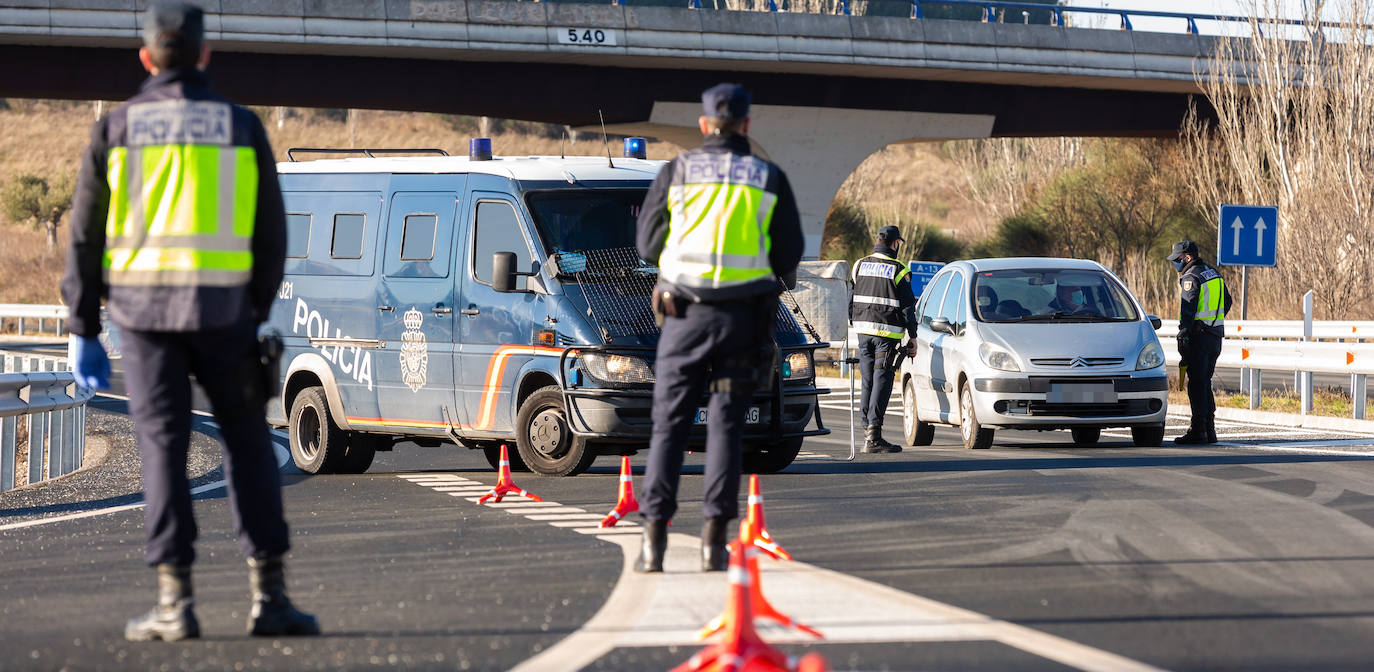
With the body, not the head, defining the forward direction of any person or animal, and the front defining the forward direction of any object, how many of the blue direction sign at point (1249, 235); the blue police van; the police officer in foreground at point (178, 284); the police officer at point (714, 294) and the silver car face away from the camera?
2

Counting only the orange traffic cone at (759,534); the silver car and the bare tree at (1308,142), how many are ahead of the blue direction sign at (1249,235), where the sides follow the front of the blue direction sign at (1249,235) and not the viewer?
2

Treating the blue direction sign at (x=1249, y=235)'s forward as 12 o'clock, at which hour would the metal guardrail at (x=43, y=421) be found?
The metal guardrail is roughly at 1 o'clock from the blue direction sign.

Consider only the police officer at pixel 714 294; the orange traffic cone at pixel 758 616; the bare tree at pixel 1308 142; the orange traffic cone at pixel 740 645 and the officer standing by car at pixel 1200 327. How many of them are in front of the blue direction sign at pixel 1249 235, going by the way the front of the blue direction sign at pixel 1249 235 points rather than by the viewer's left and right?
4

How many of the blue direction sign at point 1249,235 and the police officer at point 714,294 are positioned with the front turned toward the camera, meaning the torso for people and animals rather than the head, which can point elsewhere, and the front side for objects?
1

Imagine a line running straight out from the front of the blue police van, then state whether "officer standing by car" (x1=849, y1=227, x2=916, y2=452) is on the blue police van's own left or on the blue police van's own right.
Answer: on the blue police van's own left

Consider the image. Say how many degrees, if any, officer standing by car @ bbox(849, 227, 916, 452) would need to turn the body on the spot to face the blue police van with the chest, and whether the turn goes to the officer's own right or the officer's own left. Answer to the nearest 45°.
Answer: approximately 180°

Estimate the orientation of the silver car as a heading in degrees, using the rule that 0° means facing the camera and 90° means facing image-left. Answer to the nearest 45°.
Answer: approximately 0°

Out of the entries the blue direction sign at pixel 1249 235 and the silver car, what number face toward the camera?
2

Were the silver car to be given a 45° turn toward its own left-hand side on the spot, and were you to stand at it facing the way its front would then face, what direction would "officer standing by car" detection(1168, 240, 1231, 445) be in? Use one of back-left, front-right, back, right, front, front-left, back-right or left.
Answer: front

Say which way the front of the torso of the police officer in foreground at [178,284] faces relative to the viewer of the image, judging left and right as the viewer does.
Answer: facing away from the viewer

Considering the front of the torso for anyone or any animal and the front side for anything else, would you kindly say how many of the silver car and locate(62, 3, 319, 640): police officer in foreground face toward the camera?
1
